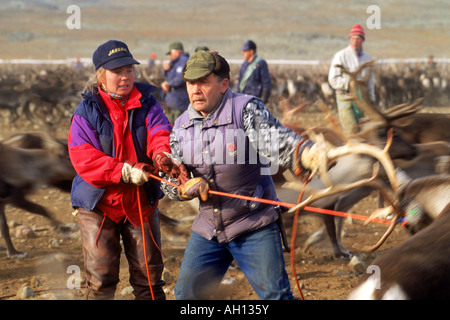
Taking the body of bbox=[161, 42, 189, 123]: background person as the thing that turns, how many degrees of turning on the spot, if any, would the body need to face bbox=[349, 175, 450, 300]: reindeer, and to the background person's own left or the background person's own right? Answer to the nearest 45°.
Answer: approximately 90° to the background person's own left

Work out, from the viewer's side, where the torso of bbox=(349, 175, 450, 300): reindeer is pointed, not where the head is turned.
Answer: to the viewer's left

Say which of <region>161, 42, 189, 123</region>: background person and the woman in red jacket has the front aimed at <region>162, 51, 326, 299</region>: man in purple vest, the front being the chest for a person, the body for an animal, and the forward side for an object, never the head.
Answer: the woman in red jacket

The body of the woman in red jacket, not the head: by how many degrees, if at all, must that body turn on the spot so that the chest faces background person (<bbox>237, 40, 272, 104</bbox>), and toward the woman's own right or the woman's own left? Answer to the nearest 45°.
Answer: approximately 135° to the woman's own left

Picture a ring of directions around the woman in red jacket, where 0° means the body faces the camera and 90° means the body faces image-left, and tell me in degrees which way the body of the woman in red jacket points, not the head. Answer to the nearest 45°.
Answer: approximately 315°
